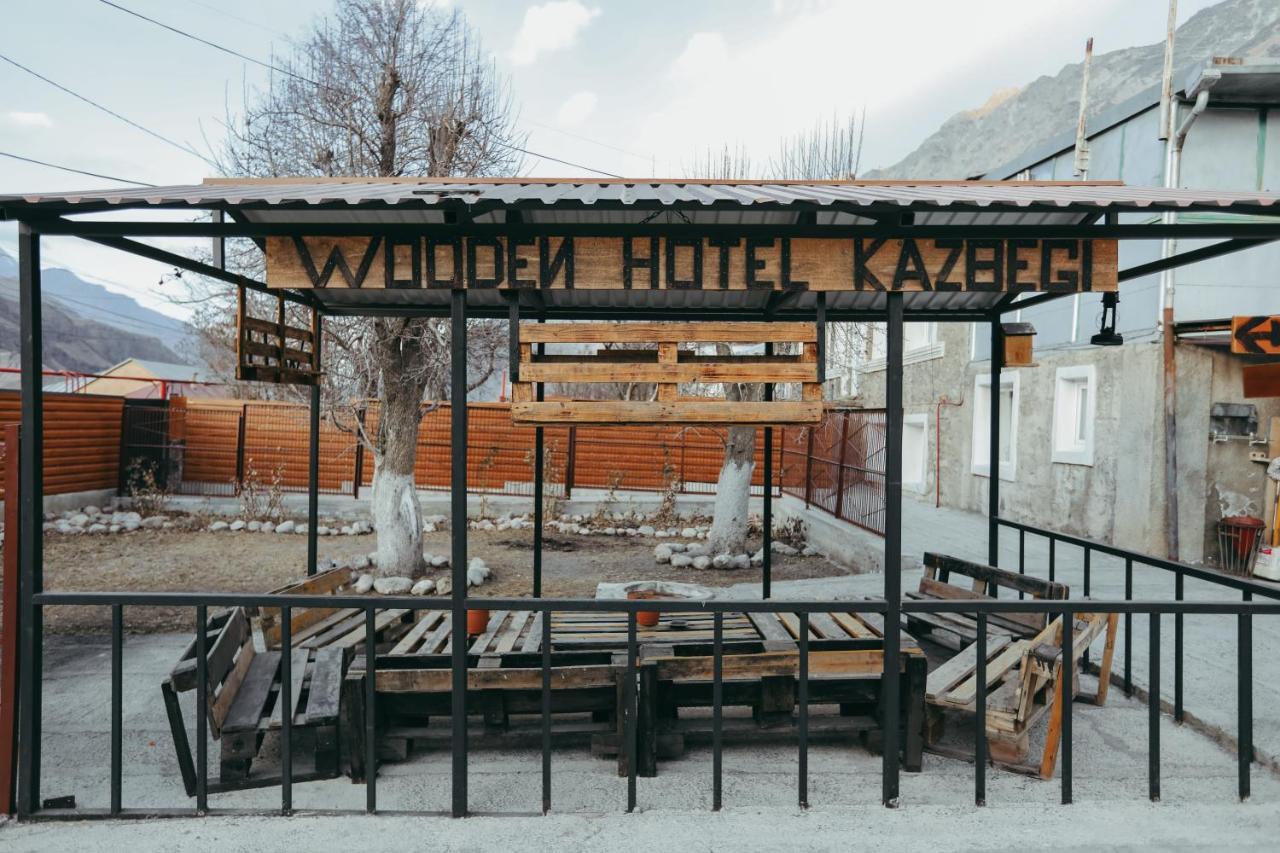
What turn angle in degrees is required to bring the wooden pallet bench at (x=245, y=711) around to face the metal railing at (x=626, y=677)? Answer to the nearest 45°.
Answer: approximately 45° to its right

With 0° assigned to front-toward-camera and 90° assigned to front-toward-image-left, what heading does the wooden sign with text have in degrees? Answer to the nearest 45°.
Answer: approximately 0°

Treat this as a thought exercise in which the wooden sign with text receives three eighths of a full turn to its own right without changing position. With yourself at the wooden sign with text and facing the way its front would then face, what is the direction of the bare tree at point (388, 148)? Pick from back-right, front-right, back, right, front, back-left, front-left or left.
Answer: front

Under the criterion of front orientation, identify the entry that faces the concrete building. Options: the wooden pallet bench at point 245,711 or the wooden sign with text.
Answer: the wooden pallet bench

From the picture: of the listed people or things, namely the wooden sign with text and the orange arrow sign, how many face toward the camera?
2

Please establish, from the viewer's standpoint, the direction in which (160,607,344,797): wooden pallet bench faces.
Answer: facing to the right of the viewer

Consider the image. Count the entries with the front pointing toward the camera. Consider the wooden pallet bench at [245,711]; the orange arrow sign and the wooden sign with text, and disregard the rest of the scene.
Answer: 2

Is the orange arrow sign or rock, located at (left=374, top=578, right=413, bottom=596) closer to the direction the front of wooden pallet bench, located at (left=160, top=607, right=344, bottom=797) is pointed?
the orange arrow sign

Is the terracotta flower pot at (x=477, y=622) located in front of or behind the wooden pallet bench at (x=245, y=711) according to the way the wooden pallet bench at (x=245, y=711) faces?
in front

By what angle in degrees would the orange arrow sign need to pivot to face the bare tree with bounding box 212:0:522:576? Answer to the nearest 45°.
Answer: approximately 45° to its right
